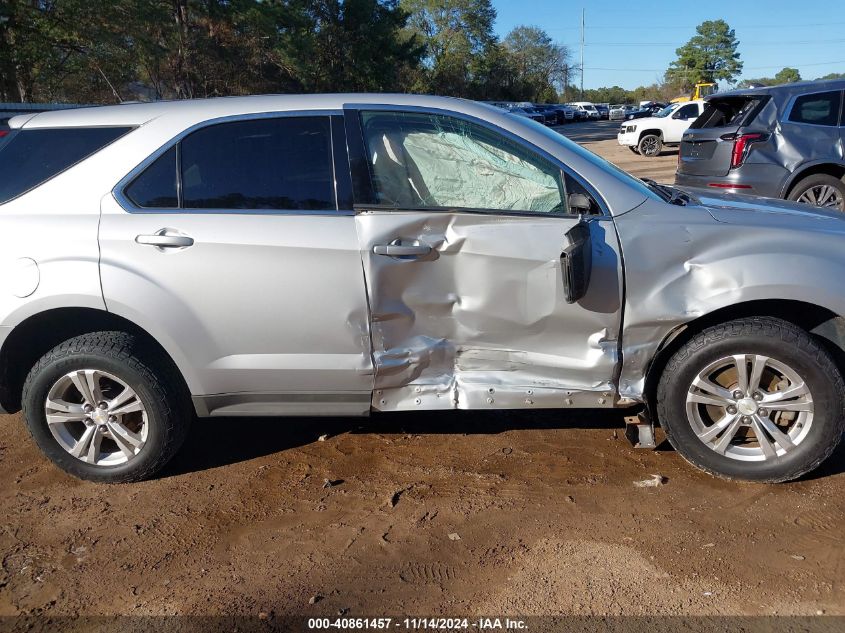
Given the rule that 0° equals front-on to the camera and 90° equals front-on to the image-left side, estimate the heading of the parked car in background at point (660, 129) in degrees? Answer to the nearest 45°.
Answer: approximately 45°

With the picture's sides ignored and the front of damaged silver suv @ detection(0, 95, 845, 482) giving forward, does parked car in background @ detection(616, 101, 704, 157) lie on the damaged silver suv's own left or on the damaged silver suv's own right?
on the damaged silver suv's own left

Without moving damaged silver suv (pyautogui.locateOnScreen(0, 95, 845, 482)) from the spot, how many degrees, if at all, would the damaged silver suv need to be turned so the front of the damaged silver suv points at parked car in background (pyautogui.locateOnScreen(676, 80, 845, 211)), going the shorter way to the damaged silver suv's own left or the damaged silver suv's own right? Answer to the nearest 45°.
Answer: approximately 45° to the damaged silver suv's own left

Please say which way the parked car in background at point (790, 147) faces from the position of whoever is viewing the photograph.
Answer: facing away from the viewer and to the right of the viewer

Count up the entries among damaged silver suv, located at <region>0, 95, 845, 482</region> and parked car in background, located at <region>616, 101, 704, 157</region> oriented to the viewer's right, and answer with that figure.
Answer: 1

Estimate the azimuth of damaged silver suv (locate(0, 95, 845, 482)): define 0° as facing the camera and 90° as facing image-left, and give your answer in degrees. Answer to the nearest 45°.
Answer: approximately 270°

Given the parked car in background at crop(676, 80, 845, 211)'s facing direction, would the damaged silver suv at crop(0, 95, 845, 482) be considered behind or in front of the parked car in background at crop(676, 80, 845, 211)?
behind

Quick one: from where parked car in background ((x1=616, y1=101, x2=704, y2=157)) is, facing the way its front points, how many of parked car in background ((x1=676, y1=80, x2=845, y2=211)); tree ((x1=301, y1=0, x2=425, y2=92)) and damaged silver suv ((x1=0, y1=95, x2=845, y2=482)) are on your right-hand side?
1

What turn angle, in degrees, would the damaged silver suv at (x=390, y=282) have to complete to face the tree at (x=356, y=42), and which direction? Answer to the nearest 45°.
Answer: approximately 90° to its left

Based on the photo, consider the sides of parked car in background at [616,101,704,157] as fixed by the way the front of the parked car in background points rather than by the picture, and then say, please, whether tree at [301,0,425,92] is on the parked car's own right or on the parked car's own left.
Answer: on the parked car's own right

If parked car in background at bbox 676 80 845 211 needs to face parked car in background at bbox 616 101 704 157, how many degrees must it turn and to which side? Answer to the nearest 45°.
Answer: approximately 45° to its left
